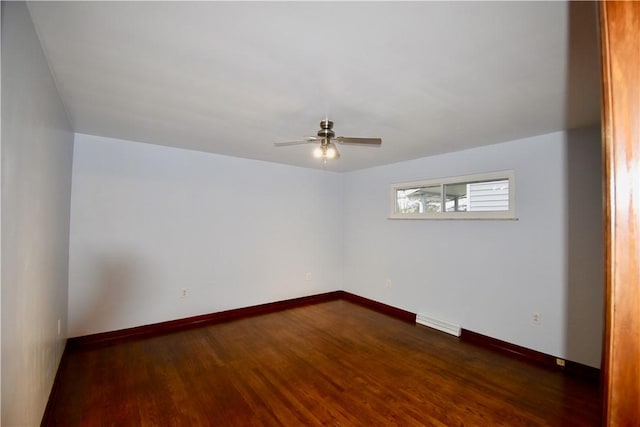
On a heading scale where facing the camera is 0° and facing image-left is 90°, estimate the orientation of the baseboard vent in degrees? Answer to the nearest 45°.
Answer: approximately 45°
